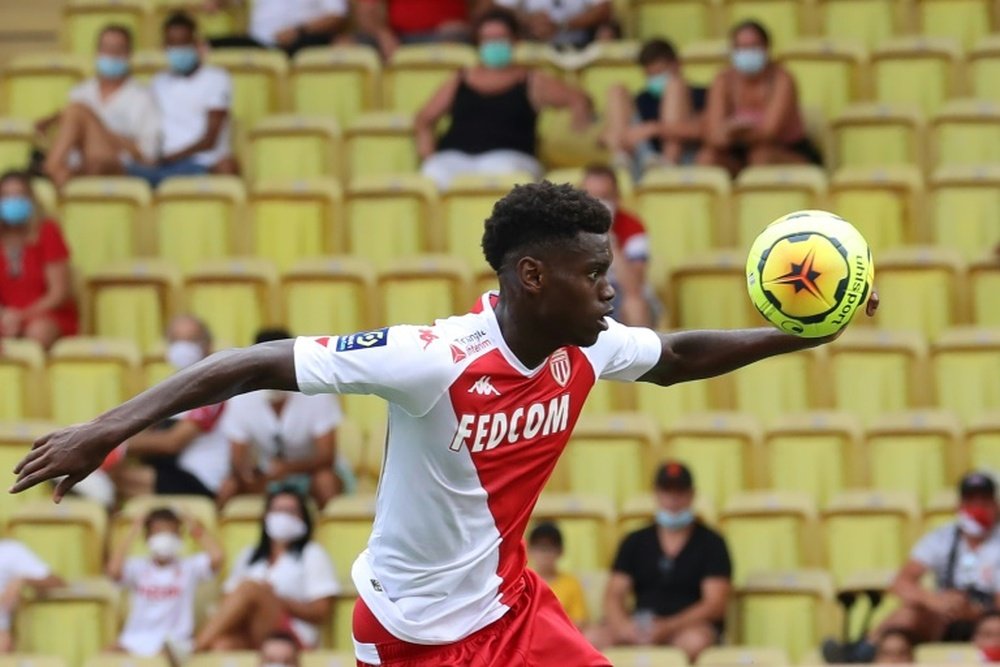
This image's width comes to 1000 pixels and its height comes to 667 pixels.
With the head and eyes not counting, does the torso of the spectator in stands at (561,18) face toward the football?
yes

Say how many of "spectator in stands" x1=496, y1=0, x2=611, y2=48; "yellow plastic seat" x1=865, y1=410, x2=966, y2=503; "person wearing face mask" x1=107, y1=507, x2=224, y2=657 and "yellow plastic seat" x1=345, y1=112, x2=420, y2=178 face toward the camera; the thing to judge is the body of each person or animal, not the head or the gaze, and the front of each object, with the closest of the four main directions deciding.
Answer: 4

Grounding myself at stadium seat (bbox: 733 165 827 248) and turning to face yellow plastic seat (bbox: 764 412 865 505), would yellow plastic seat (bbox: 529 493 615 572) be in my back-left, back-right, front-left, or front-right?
front-right

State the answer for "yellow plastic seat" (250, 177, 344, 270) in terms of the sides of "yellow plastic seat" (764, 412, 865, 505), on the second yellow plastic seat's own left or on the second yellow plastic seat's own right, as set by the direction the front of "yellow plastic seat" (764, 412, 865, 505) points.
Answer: on the second yellow plastic seat's own right

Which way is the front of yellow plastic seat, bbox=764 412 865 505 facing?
toward the camera

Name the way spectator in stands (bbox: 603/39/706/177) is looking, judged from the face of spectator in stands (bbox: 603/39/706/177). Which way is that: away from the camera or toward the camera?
toward the camera

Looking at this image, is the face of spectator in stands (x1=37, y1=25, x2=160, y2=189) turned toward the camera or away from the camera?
toward the camera

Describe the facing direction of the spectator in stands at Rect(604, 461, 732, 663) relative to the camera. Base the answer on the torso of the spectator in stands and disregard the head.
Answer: toward the camera

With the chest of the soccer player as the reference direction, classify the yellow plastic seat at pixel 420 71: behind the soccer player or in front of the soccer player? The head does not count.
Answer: behind

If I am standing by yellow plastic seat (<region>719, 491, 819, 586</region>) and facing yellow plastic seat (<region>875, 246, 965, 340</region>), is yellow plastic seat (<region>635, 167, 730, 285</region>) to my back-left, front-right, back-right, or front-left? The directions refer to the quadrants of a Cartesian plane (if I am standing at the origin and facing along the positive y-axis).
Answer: front-left
